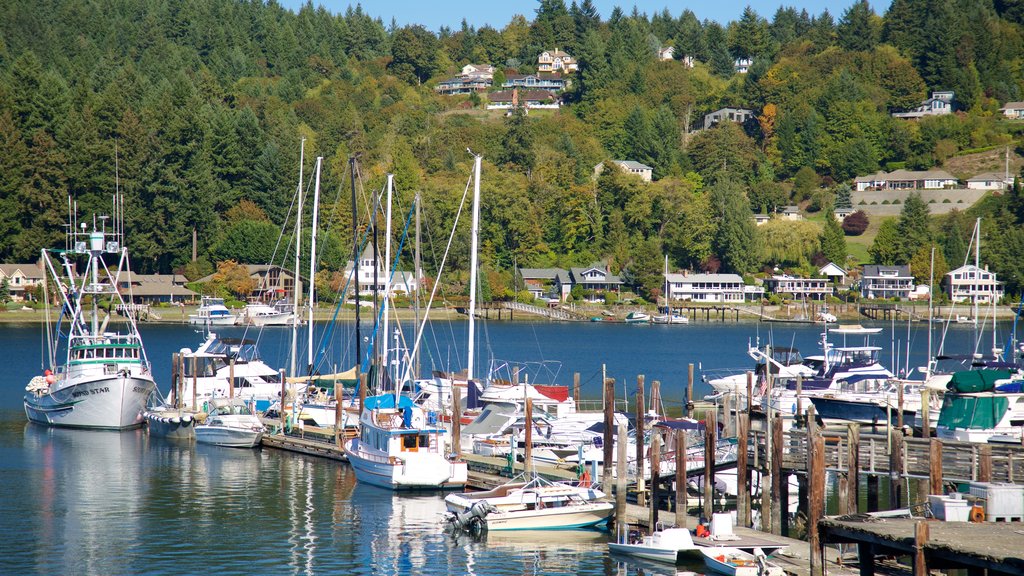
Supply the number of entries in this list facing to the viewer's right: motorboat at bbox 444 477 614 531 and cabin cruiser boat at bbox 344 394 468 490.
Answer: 1

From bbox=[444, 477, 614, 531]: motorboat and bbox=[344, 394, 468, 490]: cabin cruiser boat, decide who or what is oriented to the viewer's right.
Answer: the motorboat

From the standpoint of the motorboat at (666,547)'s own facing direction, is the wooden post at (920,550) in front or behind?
behind

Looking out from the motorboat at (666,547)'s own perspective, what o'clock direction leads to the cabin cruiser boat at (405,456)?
The cabin cruiser boat is roughly at 12 o'clock from the motorboat.

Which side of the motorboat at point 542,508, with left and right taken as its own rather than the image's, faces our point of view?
right

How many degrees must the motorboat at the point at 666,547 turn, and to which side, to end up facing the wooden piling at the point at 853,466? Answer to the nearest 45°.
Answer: approximately 135° to its right

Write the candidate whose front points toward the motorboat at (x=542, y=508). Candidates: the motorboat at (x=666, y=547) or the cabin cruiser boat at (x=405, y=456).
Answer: the motorboat at (x=666, y=547)

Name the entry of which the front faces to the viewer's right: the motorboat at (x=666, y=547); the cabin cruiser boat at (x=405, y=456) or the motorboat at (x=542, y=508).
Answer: the motorboat at (x=542, y=508)

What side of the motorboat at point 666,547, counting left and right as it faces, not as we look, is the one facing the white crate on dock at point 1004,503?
back

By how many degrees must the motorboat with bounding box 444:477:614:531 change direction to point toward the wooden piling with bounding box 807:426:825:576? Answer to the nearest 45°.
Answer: approximately 45° to its right
